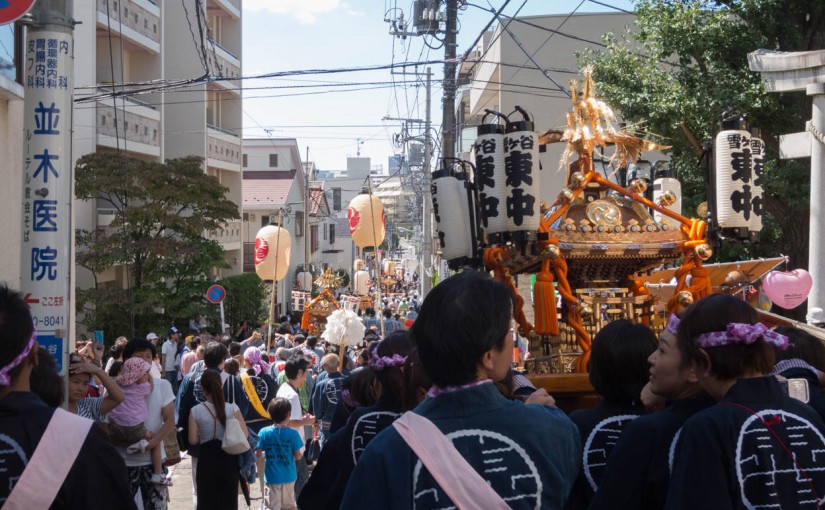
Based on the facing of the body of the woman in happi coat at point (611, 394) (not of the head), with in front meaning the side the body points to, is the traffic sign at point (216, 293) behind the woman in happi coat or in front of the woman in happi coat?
in front

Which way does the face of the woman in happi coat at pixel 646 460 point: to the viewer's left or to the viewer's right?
to the viewer's left

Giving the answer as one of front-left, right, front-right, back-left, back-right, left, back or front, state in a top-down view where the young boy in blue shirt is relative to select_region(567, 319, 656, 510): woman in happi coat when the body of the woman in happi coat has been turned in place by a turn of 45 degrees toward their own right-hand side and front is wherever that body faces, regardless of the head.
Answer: left

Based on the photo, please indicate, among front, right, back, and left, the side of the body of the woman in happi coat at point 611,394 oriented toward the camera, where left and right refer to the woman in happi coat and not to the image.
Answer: back

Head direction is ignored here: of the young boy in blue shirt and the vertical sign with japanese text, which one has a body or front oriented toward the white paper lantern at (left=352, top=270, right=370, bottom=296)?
the young boy in blue shirt

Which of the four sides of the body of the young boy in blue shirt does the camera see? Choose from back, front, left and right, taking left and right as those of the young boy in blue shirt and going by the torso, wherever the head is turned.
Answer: back

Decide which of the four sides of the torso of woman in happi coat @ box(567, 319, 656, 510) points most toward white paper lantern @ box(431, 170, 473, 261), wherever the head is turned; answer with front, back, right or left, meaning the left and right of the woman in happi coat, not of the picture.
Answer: front

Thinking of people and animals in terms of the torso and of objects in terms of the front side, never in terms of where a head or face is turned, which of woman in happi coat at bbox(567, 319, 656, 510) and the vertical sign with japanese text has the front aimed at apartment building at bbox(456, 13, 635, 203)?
the woman in happi coat

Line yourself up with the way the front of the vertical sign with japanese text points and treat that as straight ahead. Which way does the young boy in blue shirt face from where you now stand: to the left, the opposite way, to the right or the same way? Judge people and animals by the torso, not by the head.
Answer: the opposite way

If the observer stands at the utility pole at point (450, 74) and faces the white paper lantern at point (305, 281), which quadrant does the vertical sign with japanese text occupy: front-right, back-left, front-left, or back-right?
back-left

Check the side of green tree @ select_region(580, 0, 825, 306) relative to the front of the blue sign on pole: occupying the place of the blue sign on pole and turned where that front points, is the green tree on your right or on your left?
on your left

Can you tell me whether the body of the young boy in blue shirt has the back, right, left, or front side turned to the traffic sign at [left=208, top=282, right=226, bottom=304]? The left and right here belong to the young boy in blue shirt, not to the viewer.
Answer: front

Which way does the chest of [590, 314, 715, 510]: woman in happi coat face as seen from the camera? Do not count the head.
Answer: to the viewer's left

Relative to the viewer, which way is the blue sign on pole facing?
toward the camera
